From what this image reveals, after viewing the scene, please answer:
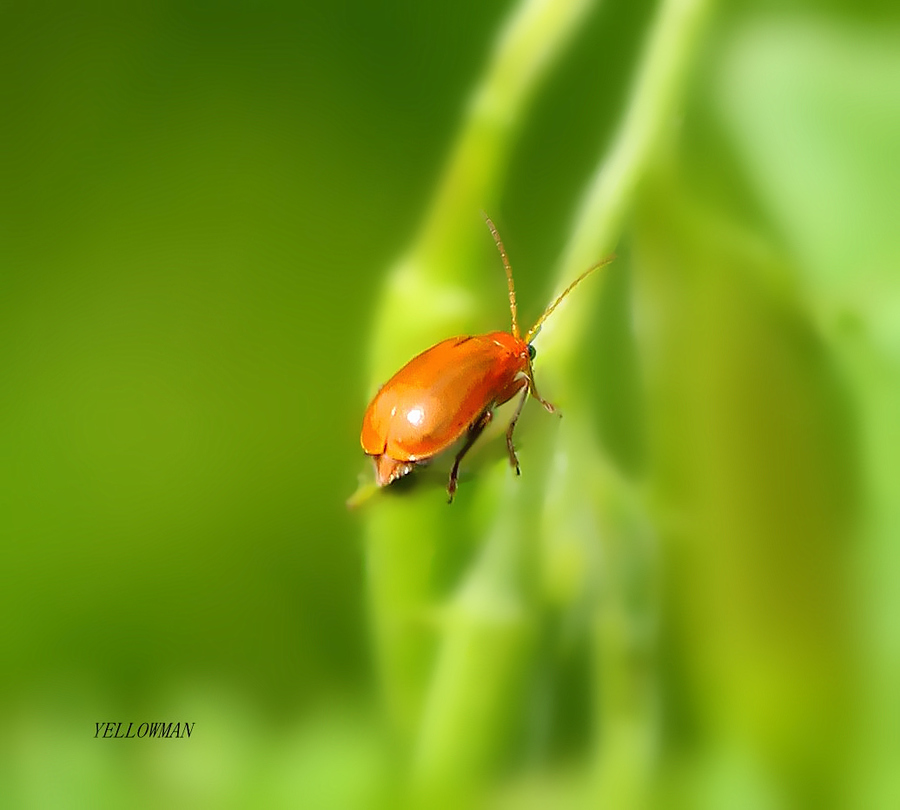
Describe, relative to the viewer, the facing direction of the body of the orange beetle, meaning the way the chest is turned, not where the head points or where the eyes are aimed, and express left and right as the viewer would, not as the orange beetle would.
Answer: facing away from the viewer and to the right of the viewer
